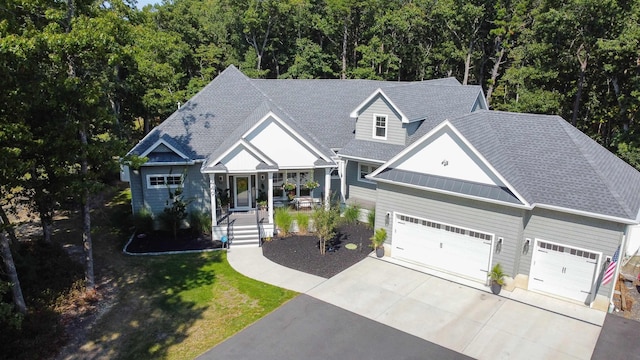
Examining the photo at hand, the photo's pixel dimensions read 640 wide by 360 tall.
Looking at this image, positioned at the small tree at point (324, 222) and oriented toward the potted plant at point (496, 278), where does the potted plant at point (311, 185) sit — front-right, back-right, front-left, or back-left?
back-left

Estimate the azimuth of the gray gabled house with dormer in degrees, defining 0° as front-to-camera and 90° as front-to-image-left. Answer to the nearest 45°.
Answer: approximately 0°

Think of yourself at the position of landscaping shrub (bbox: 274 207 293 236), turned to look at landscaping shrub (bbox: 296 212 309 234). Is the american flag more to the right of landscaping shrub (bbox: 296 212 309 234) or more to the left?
right

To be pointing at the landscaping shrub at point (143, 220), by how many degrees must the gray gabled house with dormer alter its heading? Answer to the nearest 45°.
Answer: approximately 90° to its right

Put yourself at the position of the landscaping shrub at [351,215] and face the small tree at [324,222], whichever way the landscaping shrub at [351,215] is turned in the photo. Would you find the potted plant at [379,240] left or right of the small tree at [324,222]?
left
